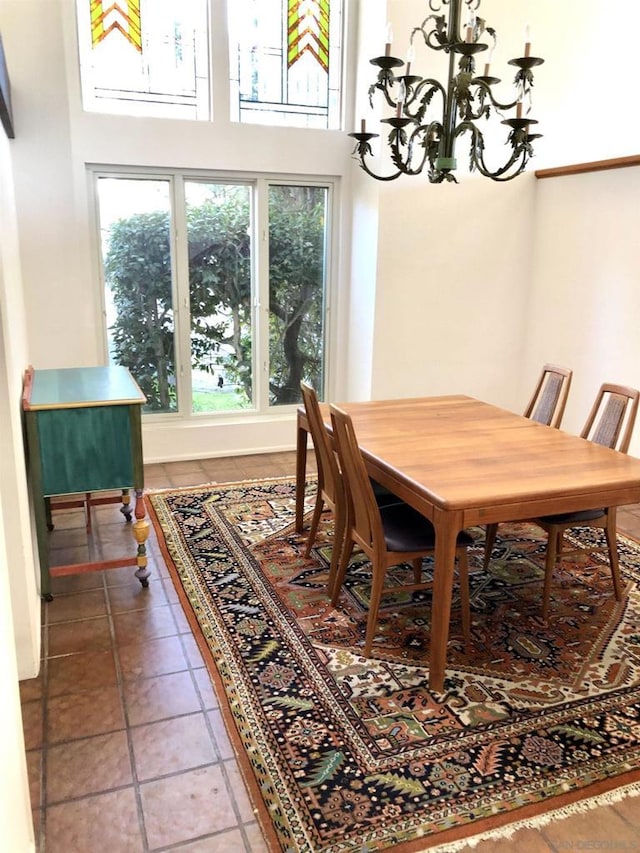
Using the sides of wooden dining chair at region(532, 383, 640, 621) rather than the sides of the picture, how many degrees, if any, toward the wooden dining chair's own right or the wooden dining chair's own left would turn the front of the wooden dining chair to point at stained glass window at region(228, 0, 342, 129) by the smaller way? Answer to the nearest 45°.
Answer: approximately 90° to the wooden dining chair's own right

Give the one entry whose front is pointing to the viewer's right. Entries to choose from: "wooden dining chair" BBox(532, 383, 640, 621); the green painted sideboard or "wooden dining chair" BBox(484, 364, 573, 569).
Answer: the green painted sideboard

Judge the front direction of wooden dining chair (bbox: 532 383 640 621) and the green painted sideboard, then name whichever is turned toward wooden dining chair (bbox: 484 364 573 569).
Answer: the green painted sideboard

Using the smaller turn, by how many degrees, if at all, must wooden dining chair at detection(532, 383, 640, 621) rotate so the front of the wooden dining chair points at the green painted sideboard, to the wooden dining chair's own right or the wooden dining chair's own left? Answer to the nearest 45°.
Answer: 0° — it already faces it

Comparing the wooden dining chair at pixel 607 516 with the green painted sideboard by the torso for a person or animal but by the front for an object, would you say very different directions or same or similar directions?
very different directions

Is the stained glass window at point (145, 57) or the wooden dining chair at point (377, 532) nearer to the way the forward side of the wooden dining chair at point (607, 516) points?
the wooden dining chair

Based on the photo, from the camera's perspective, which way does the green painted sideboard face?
to the viewer's right

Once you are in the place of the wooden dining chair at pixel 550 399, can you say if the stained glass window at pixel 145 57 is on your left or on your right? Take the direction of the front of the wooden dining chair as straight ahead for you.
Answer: on your right

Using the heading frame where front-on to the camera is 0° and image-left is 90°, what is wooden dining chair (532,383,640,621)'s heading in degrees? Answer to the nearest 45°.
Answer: approximately 45°
